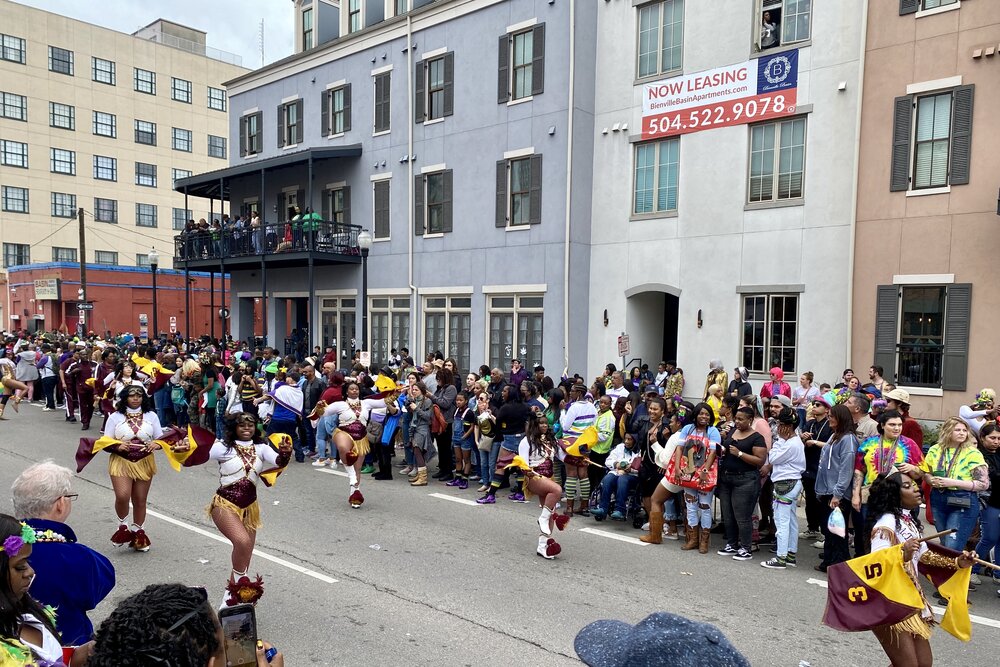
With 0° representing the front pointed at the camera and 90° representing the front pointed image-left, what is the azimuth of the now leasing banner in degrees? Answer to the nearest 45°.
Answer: approximately 45°

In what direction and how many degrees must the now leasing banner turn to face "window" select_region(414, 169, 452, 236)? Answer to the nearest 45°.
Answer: approximately 45° to its right

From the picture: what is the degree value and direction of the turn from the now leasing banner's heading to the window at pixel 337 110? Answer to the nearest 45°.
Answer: approximately 45° to its right

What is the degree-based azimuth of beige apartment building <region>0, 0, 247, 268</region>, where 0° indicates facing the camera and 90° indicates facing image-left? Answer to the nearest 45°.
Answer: approximately 315°

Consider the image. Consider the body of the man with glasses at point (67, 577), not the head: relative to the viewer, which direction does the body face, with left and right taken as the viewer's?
facing away from the viewer and to the right of the viewer

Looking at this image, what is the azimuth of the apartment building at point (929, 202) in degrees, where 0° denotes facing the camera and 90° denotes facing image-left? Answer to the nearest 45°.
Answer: approximately 45°
